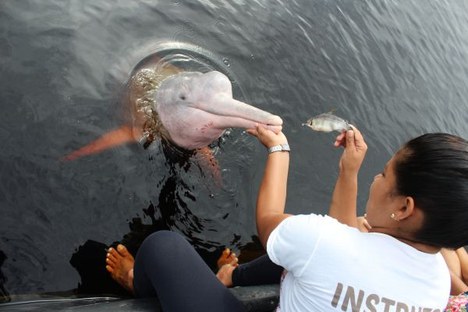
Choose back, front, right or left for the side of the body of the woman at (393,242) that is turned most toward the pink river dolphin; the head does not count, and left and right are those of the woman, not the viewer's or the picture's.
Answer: front

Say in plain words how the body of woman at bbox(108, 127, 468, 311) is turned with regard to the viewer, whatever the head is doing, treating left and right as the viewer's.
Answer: facing away from the viewer and to the left of the viewer
